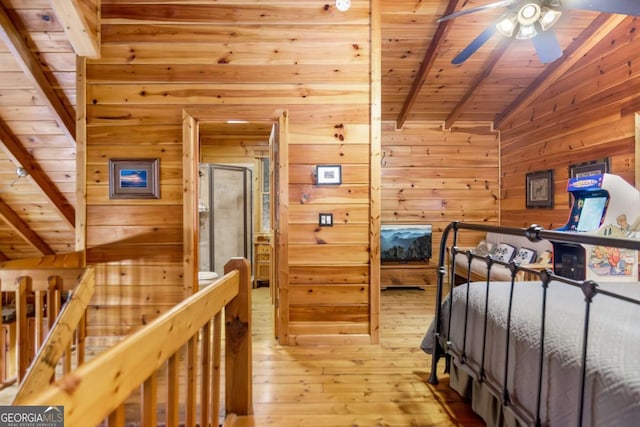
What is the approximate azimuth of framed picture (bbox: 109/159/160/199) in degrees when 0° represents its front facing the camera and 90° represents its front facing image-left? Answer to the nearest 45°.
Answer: approximately 0°

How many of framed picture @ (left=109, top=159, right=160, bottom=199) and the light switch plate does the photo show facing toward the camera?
2

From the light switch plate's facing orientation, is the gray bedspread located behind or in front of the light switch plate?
in front

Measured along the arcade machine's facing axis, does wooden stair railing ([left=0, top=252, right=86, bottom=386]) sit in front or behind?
in front

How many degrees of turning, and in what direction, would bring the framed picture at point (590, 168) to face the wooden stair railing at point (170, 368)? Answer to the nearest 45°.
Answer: approximately 45° to its left

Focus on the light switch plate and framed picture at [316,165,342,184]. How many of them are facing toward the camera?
2

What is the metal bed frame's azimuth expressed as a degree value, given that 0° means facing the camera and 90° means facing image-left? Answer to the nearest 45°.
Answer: approximately 45°

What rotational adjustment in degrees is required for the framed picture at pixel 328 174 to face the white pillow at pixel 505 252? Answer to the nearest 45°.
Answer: approximately 135° to its left

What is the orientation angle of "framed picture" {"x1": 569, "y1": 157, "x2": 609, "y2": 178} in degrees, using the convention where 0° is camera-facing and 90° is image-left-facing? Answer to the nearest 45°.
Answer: approximately 45°

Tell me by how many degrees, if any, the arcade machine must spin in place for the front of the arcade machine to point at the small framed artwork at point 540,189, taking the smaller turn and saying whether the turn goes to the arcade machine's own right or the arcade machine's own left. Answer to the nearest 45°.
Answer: approximately 135° to the arcade machine's own right
